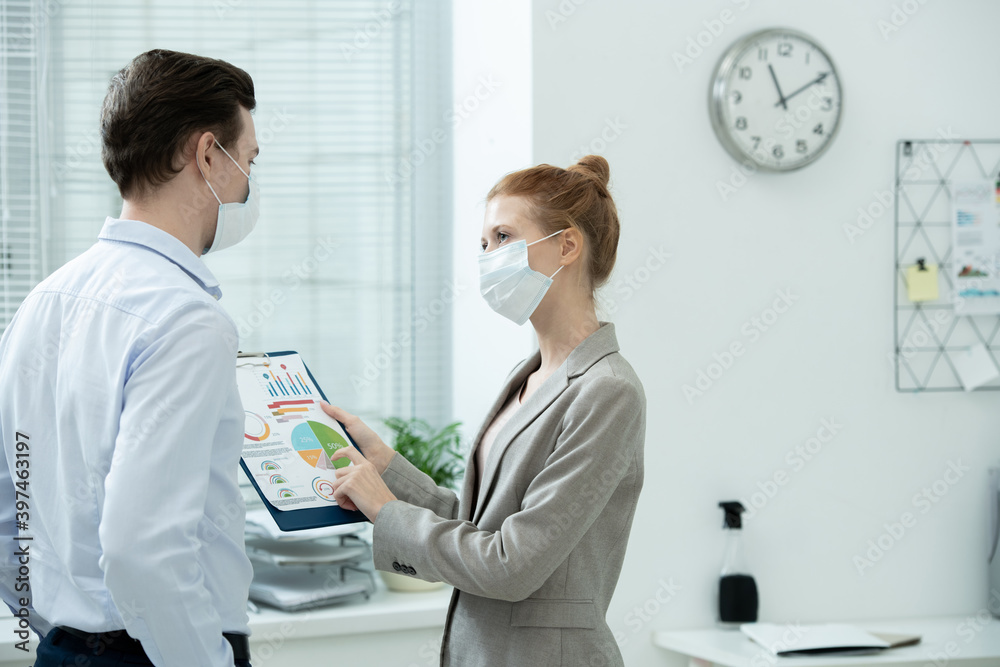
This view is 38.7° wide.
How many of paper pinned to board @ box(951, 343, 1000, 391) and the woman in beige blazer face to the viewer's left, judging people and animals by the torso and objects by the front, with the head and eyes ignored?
1

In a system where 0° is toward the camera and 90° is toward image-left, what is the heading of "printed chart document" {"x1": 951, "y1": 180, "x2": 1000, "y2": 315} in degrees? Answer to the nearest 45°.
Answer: approximately 0°

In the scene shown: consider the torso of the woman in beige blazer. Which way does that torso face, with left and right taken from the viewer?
facing to the left of the viewer

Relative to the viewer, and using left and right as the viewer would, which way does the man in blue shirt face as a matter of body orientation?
facing away from the viewer and to the right of the viewer

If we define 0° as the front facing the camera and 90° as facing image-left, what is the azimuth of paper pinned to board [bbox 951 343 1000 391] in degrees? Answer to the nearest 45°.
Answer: approximately 0°

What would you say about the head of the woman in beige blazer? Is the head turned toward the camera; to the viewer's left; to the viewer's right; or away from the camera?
to the viewer's left

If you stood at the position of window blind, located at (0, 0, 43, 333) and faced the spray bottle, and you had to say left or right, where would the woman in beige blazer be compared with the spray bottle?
right

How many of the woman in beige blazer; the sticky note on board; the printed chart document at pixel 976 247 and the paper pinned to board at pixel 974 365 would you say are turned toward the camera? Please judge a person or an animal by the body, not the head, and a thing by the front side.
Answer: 3
